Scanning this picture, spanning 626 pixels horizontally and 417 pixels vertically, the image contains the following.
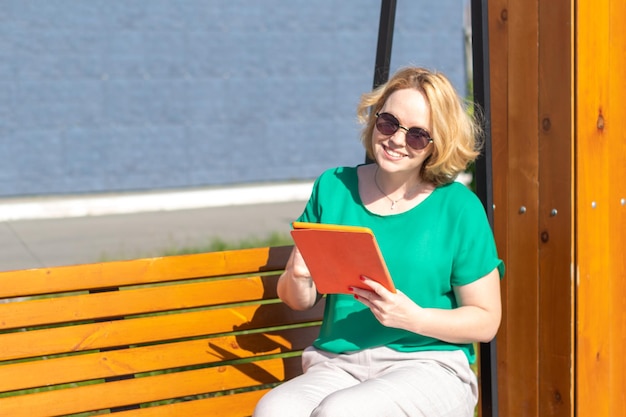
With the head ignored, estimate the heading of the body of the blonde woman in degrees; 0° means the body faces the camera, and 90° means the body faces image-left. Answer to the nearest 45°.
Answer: approximately 45°
